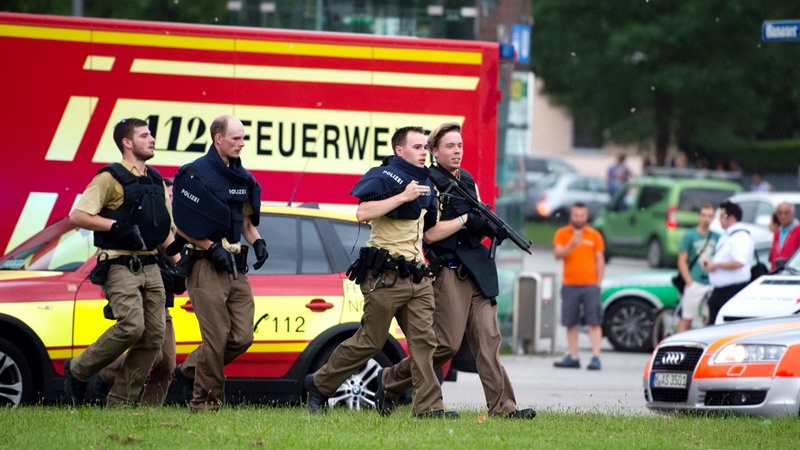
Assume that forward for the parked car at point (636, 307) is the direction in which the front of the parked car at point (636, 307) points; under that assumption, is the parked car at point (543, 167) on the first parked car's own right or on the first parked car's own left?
on the first parked car's own right

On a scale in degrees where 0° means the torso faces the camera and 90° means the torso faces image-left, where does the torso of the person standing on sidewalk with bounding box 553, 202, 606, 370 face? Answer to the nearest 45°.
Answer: approximately 0°

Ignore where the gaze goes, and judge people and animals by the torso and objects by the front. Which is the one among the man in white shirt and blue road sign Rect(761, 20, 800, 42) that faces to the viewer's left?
the man in white shirt

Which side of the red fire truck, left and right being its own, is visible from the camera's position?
left

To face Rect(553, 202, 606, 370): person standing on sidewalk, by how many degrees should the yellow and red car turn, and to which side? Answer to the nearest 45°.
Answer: approximately 135° to its right

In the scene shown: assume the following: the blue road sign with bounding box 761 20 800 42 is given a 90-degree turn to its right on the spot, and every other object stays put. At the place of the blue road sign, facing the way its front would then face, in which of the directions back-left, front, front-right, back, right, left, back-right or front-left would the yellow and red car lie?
front-left

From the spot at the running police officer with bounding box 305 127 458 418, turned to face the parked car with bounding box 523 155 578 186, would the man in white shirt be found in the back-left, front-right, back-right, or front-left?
front-right

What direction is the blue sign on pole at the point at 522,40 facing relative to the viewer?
toward the camera

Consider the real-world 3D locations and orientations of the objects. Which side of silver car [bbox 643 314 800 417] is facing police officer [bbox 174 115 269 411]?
front

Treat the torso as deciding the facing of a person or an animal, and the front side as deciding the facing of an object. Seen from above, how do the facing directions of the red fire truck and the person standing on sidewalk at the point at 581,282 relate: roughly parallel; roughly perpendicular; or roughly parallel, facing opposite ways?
roughly perpendicular

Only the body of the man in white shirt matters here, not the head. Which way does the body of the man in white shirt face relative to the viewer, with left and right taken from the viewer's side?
facing to the left of the viewer

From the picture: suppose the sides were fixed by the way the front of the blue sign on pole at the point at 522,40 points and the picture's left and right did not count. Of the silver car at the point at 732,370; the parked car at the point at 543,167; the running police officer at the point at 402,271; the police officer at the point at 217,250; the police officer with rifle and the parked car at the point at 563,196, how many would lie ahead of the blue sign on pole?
4
